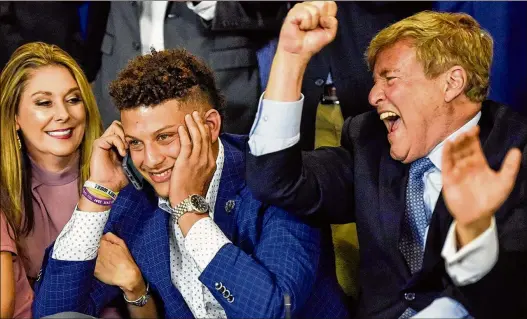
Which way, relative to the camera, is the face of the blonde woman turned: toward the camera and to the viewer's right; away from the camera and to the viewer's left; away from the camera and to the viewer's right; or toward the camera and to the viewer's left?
toward the camera and to the viewer's right

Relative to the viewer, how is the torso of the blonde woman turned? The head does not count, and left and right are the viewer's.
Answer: facing the viewer and to the right of the viewer
